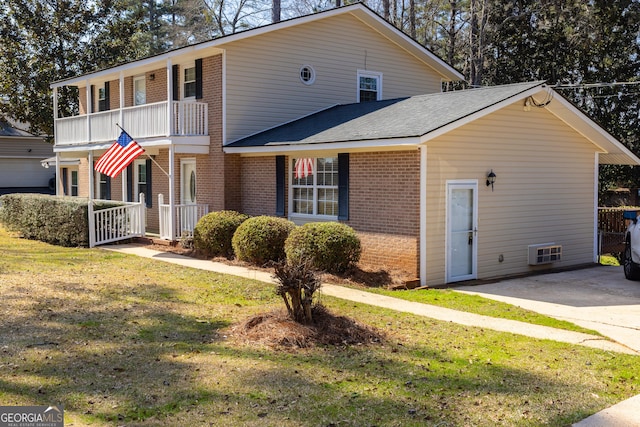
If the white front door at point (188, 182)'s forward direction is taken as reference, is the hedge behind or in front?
in front

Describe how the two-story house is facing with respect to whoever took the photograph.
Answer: facing the viewer and to the left of the viewer

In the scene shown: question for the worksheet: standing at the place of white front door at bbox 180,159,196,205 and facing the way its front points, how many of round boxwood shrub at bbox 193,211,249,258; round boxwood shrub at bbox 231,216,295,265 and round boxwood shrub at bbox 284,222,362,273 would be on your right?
0

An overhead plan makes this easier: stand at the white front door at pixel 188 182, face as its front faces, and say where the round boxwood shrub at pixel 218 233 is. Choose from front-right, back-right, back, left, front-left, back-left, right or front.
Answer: front-left

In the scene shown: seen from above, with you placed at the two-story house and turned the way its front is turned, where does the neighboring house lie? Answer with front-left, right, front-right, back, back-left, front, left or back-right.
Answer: right

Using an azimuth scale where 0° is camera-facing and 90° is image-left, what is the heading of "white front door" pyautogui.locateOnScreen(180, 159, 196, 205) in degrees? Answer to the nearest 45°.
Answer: approximately 45°

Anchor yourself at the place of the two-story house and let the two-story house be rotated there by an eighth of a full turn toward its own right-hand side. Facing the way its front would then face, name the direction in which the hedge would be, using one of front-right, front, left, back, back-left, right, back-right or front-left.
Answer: front

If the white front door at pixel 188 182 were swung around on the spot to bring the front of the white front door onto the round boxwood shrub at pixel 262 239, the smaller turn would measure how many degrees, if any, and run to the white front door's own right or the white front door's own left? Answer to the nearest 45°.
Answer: approximately 45° to the white front door's own left

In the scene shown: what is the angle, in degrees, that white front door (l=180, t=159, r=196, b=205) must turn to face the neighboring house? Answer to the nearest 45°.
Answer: approximately 90° to its right

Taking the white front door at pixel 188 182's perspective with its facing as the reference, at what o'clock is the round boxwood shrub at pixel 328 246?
The round boxwood shrub is roughly at 10 o'clock from the white front door.

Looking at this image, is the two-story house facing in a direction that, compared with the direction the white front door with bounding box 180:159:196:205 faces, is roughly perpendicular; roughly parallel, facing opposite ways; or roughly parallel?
roughly parallel

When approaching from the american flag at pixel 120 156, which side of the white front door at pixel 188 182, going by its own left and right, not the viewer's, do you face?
front
